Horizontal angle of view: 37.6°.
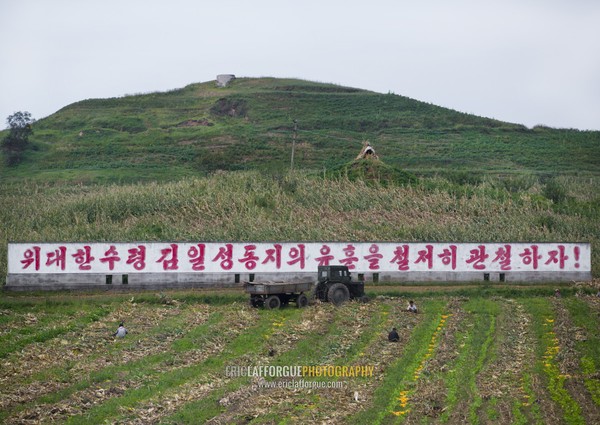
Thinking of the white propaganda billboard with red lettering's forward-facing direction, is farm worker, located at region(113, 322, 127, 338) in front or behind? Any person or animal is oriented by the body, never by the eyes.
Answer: in front

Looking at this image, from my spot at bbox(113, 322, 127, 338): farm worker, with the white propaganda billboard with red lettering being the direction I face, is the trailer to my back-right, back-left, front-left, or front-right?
front-right

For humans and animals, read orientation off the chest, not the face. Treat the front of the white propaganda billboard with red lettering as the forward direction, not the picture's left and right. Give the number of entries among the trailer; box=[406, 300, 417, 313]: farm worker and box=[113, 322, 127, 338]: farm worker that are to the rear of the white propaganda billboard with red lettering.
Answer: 0

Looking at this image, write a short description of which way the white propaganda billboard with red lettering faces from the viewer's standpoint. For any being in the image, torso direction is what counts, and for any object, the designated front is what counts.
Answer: facing the viewer

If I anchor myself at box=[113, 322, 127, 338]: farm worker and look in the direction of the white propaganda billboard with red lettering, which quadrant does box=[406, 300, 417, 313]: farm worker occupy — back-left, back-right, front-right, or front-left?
front-right

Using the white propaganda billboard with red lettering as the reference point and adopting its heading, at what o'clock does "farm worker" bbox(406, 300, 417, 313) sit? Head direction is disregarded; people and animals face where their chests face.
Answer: The farm worker is roughly at 10 o'clock from the white propaganda billboard with red lettering.

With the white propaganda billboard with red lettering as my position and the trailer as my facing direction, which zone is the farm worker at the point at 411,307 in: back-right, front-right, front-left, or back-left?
front-left

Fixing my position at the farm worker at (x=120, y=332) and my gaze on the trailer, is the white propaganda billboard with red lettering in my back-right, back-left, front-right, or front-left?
front-left
